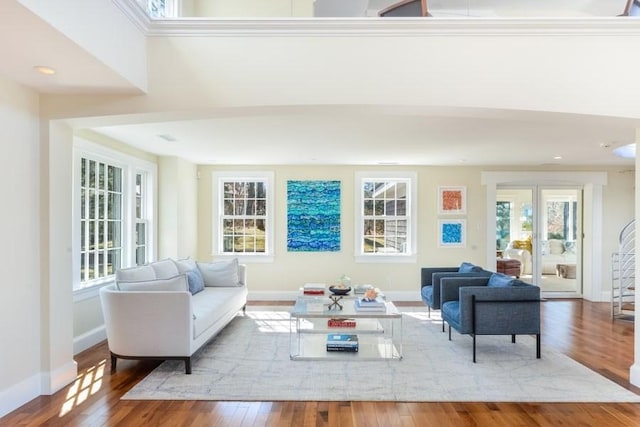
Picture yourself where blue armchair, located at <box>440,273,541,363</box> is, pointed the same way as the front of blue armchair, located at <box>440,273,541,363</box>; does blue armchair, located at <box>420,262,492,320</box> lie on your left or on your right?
on your right

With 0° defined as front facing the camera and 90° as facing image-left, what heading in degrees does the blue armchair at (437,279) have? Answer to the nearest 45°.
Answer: approximately 90°

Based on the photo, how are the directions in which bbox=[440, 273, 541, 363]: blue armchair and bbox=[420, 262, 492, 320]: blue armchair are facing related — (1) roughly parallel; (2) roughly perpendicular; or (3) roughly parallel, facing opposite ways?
roughly parallel

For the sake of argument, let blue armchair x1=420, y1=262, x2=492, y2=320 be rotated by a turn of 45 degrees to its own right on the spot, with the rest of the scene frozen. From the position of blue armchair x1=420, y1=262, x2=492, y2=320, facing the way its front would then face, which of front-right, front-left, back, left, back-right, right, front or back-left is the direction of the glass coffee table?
left

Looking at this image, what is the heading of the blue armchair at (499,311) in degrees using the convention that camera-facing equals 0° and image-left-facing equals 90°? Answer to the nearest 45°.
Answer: approximately 90°

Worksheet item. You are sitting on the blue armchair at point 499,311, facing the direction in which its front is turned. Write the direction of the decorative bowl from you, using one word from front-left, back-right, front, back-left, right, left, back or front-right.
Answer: front

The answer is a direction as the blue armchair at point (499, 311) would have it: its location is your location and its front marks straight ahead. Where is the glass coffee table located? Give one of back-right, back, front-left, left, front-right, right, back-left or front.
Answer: front

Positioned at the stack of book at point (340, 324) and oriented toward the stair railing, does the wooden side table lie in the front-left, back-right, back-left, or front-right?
front-left

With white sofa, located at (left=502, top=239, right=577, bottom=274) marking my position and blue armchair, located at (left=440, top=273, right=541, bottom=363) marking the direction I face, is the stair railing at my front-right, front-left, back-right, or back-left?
front-left

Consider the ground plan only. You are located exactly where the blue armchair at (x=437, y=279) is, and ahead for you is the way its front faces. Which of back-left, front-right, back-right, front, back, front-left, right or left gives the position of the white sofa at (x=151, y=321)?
front-left

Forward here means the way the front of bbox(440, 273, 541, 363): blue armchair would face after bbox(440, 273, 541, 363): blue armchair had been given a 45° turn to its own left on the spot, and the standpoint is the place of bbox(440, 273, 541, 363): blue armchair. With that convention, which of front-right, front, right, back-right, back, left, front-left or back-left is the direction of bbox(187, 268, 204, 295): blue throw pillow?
front-right

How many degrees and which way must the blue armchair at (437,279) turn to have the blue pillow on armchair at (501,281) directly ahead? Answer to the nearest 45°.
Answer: approximately 135° to its left

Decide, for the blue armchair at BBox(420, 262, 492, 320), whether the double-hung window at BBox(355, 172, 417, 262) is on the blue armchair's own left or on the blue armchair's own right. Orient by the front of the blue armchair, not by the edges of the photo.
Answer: on the blue armchair's own right

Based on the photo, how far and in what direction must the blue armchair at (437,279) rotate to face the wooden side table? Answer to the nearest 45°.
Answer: approximately 135° to its right

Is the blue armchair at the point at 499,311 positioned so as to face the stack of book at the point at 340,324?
yes

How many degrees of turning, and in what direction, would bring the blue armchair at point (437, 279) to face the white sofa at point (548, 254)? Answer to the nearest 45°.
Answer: approximately 135° to its right
